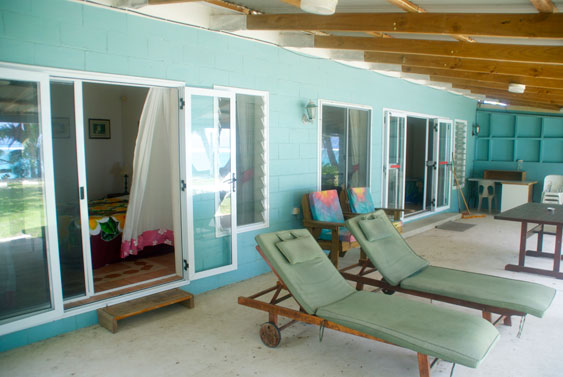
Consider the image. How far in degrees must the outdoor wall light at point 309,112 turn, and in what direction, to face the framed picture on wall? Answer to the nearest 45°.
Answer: approximately 180°

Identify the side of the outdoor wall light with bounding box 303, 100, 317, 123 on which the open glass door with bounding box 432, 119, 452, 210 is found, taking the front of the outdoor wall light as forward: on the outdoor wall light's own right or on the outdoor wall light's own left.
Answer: on the outdoor wall light's own left

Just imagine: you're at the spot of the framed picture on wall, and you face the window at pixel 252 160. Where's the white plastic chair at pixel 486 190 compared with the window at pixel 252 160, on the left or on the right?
left

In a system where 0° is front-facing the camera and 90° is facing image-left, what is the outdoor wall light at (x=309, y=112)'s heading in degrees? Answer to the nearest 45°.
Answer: approximately 315°

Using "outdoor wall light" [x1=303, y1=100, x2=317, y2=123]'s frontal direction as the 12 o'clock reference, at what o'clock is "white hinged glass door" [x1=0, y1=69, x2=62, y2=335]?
The white hinged glass door is roughly at 3 o'clock from the outdoor wall light.

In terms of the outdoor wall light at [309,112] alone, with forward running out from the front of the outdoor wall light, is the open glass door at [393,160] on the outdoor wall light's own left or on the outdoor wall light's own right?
on the outdoor wall light's own left

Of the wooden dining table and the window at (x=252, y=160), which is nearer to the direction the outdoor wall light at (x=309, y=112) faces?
the wooden dining table

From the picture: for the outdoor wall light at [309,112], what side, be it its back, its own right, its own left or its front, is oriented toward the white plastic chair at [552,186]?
left

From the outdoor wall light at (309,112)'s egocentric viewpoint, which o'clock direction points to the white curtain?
The white curtain is roughly at 4 o'clock from the outdoor wall light.
